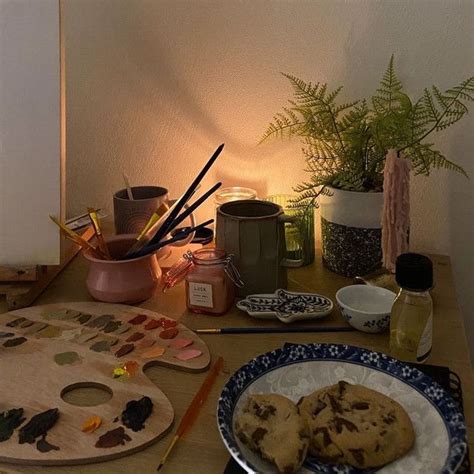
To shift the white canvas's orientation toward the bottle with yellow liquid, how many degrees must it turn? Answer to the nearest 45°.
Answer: approximately 45° to its left

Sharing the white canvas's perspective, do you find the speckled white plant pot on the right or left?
on its left

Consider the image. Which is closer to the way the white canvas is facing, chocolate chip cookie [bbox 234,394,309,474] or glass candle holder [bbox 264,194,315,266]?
the chocolate chip cookie

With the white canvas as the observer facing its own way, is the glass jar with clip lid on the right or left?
on its left

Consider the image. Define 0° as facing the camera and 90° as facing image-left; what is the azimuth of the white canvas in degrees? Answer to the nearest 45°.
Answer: approximately 0°
